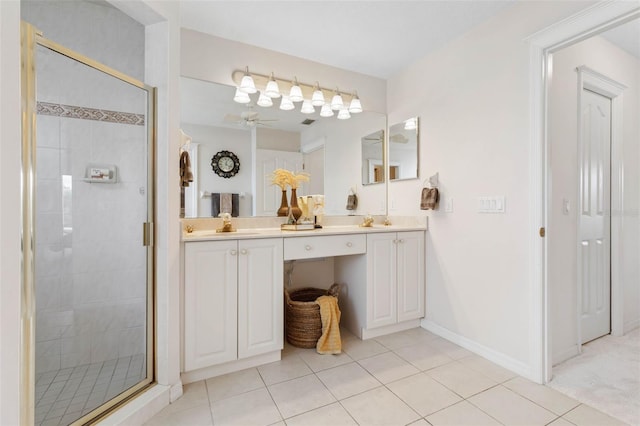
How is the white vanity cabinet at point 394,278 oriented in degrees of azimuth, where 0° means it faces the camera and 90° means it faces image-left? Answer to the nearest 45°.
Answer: approximately 315°

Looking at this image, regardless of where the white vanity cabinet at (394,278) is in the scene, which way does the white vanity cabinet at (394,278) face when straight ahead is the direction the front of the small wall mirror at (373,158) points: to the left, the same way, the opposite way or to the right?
to the left

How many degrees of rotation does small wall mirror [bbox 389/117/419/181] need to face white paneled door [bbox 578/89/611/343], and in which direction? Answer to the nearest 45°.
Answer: approximately 135° to its left

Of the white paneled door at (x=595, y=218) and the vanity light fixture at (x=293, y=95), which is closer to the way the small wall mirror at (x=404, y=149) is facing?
the vanity light fixture

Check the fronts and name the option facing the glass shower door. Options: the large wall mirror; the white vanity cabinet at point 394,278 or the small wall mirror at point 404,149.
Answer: the small wall mirror

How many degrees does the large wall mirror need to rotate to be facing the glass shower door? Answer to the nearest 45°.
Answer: approximately 90° to its right

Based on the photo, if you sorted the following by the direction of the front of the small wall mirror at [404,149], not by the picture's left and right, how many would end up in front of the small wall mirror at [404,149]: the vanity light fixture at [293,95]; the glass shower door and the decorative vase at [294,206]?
3
